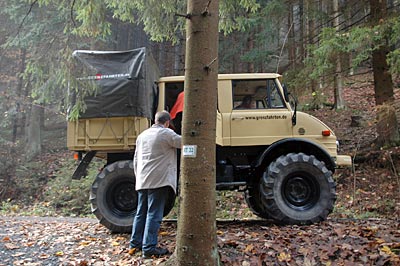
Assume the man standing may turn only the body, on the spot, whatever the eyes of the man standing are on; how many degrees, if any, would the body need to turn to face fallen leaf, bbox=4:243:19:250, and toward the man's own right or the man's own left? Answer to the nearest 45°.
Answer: approximately 90° to the man's own left

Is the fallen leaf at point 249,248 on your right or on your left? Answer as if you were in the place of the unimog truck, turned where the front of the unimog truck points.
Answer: on your right

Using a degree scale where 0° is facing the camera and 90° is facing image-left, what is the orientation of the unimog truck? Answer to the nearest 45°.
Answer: approximately 270°

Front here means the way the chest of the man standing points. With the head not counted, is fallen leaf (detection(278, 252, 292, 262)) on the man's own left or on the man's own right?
on the man's own right

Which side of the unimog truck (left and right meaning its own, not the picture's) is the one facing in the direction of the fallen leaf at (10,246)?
back

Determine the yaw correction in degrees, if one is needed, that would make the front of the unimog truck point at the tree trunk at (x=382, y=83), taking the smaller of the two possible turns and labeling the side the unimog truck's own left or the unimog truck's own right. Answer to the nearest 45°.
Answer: approximately 45° to the unimog truck's own left

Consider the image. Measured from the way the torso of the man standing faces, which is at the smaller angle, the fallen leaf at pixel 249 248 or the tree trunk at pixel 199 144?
the fallen leaf

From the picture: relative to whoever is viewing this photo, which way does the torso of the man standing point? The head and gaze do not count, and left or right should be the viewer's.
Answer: facing away from the viewer and to the right of the viewer

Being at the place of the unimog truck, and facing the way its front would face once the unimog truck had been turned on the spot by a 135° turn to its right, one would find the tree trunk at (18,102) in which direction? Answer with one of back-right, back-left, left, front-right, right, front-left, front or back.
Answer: right

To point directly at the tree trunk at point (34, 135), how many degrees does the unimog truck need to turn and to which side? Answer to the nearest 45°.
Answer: approximately 135° to its left

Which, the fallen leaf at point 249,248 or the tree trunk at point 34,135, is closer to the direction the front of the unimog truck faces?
the fallen leaf
